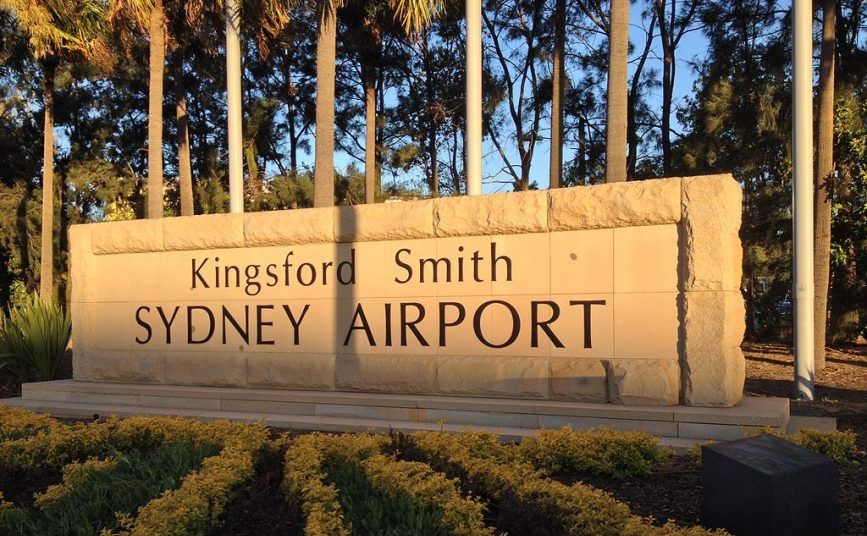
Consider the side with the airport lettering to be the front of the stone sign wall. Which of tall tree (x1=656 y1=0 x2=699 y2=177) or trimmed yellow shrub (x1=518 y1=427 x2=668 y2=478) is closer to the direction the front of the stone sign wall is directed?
the trimmed yellow shrub

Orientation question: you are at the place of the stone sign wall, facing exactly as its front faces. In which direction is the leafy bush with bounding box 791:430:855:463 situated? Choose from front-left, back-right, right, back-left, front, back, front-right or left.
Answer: left

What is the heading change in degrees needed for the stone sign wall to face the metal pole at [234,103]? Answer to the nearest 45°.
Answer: approximately 90° to its right

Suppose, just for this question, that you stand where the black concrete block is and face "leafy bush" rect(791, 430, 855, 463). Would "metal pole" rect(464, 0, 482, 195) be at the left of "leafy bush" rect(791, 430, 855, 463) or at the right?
left

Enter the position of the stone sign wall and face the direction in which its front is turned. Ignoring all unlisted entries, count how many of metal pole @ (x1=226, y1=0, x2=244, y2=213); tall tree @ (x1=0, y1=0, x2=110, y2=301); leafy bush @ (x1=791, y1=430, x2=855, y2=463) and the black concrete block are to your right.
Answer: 2

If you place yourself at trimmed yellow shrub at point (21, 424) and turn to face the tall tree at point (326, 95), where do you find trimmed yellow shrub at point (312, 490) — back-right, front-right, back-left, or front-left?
back-right

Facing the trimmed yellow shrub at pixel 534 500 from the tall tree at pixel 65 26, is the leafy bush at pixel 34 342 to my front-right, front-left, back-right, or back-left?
front-right

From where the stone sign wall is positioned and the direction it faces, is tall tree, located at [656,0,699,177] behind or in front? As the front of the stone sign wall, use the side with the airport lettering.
behind

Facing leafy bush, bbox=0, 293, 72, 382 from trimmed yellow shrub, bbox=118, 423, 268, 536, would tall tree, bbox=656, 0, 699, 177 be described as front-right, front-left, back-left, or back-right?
front-right

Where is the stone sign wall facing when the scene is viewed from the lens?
facing the viewer and to the left of the viewer

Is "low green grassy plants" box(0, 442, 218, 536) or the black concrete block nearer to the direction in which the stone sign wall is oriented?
the low green grassy plants

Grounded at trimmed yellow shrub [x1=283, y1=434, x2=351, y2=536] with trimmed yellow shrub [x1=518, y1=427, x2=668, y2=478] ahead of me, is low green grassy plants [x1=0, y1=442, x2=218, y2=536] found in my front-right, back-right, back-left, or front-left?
back-left

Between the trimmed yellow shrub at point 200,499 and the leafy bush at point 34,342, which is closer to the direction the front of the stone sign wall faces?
the trimmed yellow shrub

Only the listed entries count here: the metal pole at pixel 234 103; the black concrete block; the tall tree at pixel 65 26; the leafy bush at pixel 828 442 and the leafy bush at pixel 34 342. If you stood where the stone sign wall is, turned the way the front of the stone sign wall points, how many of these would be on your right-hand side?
3

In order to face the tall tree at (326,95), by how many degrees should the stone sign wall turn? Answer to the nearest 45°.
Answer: approximately 135° to its right

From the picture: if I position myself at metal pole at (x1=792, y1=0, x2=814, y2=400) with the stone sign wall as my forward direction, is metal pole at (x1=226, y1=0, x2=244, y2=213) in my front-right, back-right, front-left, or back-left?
front-right
